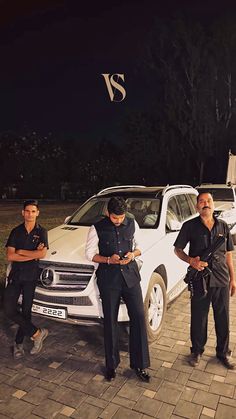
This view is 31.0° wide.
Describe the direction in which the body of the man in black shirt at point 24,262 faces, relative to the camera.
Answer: toward the camera

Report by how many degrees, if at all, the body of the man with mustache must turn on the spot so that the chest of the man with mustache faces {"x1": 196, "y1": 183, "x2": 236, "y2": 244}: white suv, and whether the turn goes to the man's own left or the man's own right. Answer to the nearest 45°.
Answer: approximately 180°

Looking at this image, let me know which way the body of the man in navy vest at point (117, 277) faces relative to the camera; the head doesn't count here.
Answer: toward the camera

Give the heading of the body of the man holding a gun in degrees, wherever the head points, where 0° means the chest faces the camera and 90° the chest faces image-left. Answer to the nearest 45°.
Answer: approximately 0°

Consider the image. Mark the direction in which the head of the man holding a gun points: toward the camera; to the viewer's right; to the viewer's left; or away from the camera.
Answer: toward the camera

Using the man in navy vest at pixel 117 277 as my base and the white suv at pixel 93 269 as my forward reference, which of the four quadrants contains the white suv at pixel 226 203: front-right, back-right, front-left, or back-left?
front-right

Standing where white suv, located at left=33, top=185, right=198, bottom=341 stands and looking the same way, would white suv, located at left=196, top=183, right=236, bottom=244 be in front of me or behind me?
behind

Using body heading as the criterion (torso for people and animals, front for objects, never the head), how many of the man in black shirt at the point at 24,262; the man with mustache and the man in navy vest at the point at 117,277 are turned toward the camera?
3

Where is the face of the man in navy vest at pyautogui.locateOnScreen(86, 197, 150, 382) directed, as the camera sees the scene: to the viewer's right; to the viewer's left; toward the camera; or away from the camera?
toward the camera

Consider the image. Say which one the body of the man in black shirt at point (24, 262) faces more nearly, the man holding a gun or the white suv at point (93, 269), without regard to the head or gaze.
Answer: the man holding a gun

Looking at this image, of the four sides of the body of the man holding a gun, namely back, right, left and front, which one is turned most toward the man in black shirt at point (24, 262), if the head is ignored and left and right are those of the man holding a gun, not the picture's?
right

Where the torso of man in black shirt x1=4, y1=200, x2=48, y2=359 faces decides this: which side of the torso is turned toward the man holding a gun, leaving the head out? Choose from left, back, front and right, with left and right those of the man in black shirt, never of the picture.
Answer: left

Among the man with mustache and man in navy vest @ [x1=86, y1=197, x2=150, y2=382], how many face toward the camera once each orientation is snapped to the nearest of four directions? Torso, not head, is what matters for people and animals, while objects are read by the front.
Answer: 2
